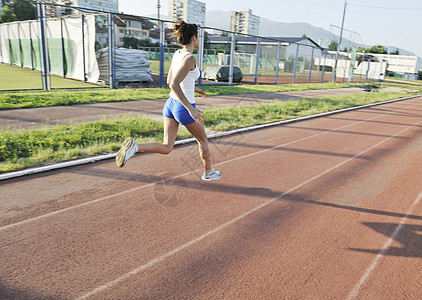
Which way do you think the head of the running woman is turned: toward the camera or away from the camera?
away from the camera

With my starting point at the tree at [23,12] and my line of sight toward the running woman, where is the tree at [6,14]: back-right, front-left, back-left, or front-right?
back-right

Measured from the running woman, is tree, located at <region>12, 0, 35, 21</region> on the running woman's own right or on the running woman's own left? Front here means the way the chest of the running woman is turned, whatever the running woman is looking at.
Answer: on the running woman's own left

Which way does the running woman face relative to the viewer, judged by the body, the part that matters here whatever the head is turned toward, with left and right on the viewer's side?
facing away from the viewer and to the right of the viewer

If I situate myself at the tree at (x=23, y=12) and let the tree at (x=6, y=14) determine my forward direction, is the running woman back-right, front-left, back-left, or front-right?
back-left

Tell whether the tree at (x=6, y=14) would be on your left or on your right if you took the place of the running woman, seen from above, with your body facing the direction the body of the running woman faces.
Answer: on your left
